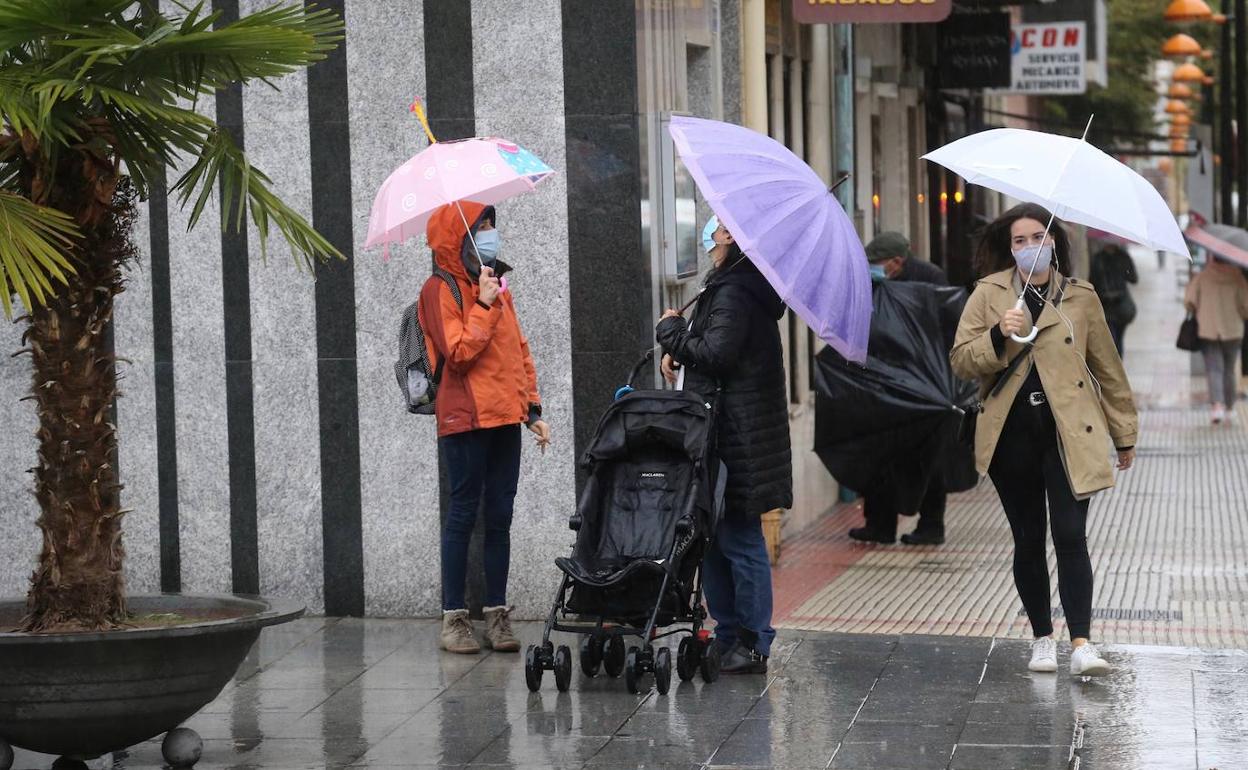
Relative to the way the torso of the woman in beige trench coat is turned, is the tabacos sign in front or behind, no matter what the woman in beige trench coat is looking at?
behind

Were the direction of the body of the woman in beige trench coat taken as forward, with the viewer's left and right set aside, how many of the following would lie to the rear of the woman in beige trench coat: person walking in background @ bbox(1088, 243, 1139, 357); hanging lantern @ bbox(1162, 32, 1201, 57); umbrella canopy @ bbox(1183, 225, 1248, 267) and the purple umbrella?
3

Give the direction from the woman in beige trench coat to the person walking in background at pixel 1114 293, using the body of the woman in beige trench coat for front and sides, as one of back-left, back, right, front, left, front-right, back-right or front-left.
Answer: back

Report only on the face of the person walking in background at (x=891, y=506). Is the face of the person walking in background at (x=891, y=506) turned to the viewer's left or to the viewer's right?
to the viewer's left

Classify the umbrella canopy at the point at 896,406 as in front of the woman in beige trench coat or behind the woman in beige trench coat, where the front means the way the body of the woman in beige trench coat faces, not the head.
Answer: behind

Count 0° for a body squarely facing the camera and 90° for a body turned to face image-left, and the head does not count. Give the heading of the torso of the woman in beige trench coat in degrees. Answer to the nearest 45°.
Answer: approximately 0°
